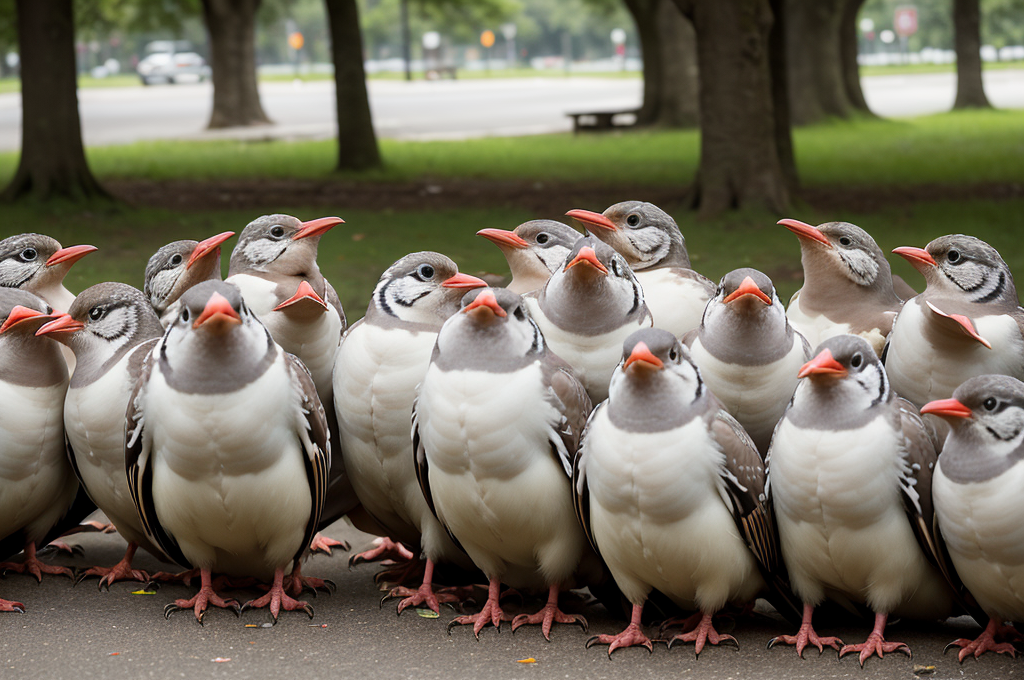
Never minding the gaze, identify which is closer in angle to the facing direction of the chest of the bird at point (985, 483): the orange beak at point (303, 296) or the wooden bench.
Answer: the orange beak

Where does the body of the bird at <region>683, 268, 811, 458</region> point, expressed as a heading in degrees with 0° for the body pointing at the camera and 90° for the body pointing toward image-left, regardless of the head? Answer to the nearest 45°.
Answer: approximately 0°

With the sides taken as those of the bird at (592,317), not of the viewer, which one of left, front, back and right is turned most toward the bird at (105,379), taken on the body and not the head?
right

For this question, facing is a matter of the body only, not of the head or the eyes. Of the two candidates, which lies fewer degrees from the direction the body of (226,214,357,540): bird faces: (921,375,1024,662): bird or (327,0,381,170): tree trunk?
the bird

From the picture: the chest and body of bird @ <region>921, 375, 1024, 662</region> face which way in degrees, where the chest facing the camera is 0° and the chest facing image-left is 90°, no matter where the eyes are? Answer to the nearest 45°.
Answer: approximately 45°

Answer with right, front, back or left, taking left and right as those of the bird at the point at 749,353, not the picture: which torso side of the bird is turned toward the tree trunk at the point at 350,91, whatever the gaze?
back

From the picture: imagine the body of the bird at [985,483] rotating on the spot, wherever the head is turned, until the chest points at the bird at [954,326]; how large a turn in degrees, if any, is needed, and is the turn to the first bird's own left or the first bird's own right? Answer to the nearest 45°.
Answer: approximately 135° to the first bird's own right

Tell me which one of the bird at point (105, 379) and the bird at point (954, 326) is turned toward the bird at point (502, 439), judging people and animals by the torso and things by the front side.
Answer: the bird at point (954, 326)

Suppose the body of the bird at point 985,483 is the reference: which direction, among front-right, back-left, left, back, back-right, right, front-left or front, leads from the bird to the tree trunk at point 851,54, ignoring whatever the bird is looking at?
back-right
